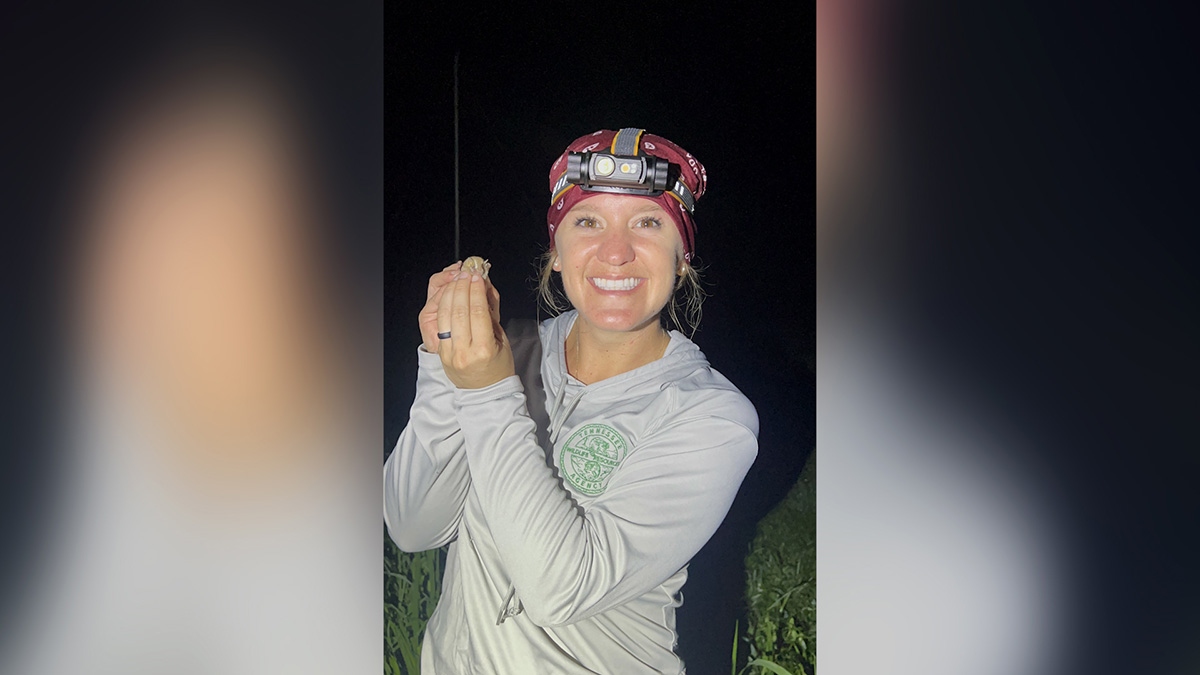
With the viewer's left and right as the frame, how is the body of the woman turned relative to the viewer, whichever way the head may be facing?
facing the viewer and to the left of the viewer

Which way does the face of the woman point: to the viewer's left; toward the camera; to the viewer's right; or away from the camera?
toward the camera
